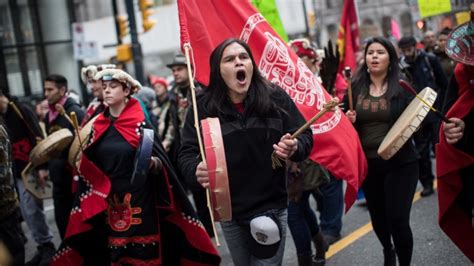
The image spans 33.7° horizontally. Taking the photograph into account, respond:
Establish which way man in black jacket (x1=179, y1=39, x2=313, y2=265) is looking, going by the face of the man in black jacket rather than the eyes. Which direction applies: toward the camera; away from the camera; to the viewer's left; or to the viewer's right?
toward the camera

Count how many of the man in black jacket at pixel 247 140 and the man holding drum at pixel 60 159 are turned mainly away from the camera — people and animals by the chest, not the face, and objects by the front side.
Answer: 0

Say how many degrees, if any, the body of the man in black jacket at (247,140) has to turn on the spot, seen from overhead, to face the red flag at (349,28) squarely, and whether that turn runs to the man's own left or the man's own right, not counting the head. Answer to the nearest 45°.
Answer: approximately 180°

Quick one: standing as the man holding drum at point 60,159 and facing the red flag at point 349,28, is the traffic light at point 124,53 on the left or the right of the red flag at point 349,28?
left

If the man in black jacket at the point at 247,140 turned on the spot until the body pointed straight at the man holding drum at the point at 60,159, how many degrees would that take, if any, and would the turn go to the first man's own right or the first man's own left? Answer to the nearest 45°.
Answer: approximately 135° to the first man's own right

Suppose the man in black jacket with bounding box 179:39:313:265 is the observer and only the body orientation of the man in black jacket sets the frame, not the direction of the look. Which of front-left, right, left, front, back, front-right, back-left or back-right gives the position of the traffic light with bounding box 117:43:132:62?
back

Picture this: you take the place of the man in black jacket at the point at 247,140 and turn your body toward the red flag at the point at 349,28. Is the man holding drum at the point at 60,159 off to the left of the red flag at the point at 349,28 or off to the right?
left

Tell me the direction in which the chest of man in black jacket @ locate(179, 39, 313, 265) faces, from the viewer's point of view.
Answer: toward the camera

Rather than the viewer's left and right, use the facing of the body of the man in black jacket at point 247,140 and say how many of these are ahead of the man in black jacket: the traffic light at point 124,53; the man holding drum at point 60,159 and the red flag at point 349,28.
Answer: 0

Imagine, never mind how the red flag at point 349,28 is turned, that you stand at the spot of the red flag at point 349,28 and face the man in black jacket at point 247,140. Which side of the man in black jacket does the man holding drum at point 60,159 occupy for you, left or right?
right

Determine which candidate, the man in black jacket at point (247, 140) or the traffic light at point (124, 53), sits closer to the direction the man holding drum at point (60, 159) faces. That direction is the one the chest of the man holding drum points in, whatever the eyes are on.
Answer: the man in black jacket
